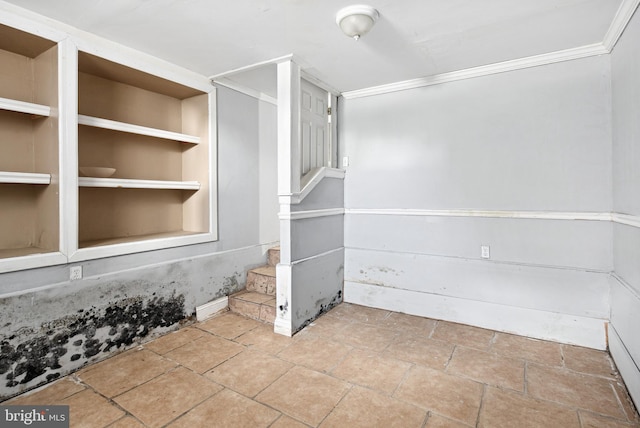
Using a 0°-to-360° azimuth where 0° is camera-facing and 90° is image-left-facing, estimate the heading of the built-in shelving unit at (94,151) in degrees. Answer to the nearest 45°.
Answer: approximately 315°

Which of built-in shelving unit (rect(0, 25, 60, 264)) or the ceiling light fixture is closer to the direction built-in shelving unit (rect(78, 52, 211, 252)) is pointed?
the ceiling light fixture

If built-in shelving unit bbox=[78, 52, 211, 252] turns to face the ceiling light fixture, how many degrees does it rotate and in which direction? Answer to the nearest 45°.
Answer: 0° — it already faces it

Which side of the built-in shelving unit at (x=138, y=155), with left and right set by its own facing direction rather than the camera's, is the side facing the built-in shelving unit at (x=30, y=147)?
right
